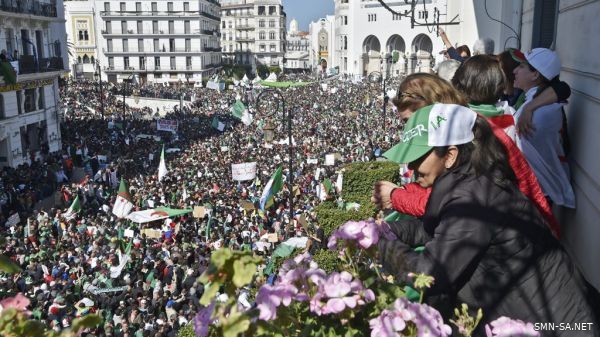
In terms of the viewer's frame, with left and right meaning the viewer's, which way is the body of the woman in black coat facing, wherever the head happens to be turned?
facing to the left of the viewer

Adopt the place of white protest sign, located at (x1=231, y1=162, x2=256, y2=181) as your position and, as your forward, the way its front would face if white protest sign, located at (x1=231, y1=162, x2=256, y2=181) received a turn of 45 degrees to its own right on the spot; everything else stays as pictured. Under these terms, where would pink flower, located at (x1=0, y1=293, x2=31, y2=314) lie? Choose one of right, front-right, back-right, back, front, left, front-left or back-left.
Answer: front-left

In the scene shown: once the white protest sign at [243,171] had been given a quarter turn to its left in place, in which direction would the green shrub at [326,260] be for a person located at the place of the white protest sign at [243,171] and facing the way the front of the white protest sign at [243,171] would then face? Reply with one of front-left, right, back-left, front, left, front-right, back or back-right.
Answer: right

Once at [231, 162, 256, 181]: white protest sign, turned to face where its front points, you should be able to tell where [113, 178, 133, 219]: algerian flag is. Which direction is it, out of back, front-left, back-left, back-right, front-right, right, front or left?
front-right

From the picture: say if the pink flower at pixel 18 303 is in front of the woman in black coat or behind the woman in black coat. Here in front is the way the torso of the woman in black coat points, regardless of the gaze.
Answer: in front

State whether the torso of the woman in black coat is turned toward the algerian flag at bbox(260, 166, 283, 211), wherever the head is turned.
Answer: no

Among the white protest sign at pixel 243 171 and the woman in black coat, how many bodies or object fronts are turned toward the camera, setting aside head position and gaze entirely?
1

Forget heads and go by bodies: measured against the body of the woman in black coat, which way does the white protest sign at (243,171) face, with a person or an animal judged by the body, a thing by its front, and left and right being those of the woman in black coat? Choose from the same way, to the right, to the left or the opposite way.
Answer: to the left

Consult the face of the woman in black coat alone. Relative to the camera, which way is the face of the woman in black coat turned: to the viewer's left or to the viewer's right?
to the viewer's left

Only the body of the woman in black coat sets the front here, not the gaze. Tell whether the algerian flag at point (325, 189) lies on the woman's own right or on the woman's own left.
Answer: on the woman's own right

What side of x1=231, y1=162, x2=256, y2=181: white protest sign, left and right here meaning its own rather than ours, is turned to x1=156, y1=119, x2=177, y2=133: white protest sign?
back

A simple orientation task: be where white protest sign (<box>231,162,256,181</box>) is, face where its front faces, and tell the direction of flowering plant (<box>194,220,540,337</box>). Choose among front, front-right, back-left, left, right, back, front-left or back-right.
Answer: front

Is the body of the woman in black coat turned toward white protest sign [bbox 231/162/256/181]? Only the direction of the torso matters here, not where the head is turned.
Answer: no

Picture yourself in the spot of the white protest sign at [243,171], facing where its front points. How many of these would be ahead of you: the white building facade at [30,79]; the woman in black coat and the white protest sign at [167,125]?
1

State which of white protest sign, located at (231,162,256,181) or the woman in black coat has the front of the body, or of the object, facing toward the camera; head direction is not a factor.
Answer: the white protest sign

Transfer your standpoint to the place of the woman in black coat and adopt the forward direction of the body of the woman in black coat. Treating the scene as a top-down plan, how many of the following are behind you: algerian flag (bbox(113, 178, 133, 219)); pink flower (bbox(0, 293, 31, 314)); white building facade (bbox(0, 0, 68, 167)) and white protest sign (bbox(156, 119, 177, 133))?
0

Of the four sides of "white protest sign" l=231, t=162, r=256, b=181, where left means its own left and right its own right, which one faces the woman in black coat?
front

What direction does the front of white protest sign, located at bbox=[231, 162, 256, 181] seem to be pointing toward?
toward the camera
